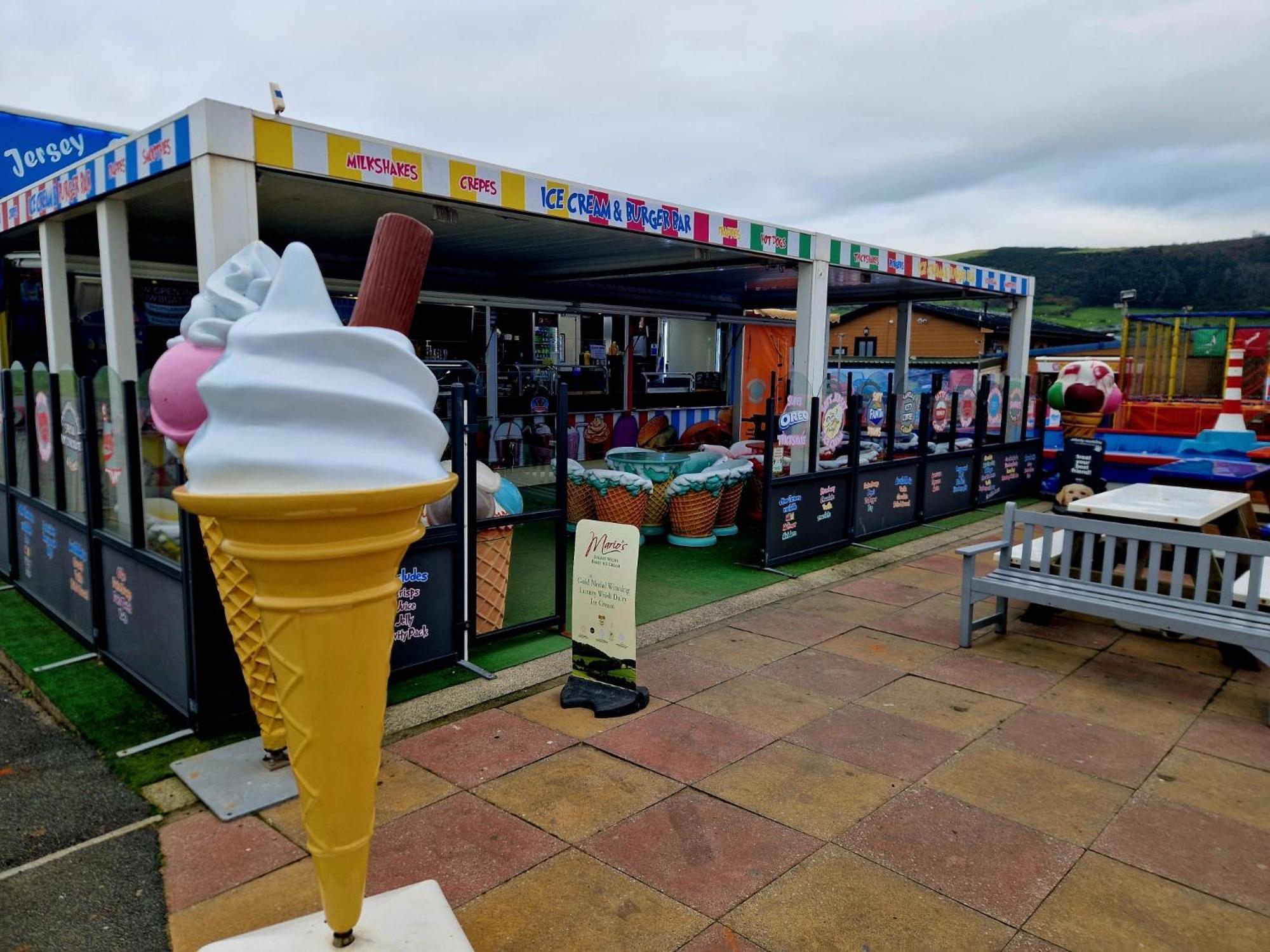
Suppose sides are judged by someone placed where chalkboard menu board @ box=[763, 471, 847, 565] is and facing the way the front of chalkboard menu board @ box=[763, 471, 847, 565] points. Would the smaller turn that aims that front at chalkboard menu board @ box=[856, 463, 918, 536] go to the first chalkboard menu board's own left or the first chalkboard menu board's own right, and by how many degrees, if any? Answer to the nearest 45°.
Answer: approximately 90° to the first chalkboard menu board's own left

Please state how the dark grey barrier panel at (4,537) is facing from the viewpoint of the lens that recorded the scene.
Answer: facing the viewer and to the left of the viewer

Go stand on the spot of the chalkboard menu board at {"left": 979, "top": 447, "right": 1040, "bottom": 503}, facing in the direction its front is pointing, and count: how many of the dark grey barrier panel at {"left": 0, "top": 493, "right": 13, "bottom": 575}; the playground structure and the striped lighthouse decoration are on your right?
1

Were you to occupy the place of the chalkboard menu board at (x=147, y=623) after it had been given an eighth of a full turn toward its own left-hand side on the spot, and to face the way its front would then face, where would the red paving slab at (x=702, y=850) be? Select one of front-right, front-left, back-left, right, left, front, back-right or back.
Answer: front-left

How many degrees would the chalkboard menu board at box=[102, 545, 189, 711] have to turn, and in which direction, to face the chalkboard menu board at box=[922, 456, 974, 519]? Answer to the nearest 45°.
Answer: approximately 135° to its left

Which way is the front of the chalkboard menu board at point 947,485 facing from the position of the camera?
facing the viewer and to the right of the viewer

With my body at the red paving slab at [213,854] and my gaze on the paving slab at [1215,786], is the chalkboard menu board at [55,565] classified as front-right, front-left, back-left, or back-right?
back-left

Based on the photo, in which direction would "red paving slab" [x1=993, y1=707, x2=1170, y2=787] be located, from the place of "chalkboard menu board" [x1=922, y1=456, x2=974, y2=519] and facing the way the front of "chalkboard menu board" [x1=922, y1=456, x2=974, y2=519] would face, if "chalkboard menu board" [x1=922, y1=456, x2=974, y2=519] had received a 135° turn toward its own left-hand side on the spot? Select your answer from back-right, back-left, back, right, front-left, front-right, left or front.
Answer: back

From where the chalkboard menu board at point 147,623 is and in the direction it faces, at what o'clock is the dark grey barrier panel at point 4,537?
the dark grey barrier panel at point 4,537 is roughly at 4 o'clock from the chalkboard menu board at point 147,623.

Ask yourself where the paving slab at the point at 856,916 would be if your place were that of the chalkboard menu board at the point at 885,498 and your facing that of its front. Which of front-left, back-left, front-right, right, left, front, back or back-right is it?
front-right

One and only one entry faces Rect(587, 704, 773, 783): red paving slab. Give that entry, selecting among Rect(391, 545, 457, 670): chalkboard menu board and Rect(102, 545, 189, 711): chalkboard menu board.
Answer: Rect(391, 545, 457, 670): chalkboard menu board

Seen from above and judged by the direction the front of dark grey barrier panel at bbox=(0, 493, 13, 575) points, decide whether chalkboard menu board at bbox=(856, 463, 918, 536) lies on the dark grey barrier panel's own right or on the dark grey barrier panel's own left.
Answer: on the dark grey barrier panel's own left

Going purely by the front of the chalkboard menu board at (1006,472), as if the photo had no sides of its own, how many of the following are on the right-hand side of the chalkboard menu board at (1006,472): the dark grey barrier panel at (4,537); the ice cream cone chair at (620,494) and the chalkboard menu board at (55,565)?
3

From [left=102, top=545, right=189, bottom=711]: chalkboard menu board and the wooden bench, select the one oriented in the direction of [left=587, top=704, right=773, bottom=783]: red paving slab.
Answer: the wooden bench
